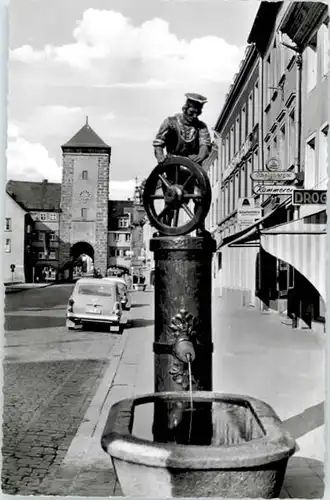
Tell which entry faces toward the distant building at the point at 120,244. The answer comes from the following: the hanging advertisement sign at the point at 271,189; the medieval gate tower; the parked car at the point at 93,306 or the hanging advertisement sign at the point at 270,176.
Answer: the parked car

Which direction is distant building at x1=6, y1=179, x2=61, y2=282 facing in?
toward the camera

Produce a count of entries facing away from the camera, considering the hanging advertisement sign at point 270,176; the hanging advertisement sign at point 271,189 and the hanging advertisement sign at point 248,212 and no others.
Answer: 0

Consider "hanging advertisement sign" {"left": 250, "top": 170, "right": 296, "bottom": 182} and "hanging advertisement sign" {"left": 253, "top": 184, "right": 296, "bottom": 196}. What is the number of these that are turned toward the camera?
2

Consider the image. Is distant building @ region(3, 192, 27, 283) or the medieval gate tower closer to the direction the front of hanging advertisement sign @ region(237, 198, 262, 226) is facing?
the distant building

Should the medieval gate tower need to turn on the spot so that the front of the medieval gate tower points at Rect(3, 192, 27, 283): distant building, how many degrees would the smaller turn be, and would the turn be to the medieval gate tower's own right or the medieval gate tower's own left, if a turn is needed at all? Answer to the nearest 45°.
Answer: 0° — it already faces it

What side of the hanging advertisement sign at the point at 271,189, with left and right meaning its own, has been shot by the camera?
front

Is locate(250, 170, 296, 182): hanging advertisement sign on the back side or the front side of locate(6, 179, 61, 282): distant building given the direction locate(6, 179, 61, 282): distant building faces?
on the front side

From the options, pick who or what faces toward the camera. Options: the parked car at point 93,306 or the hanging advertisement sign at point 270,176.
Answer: the hanging advertisement sign

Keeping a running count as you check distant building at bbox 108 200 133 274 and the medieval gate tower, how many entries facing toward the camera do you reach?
2

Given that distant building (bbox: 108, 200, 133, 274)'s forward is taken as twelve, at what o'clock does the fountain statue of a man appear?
The fountain statue of a man is roughly at 12 o'clock from the distant building.

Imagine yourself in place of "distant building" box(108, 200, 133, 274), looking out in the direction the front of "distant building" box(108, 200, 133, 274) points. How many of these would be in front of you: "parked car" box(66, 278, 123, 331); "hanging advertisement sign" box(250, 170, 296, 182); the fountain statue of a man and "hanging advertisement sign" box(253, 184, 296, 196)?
4

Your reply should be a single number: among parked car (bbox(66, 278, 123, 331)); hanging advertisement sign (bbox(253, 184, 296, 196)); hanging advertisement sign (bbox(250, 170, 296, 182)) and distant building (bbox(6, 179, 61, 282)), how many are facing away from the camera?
1

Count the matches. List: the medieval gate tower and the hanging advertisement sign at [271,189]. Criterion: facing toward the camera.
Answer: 2

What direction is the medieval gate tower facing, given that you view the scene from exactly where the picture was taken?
facing the viewer
